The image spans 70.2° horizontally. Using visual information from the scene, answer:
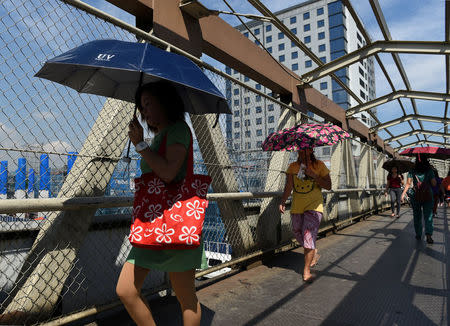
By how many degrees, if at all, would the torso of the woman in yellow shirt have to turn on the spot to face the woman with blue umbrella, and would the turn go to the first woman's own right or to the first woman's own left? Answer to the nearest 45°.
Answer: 0° — they already face them

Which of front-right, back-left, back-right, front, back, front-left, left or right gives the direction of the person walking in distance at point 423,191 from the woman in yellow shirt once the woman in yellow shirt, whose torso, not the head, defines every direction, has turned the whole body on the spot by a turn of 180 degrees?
front-right

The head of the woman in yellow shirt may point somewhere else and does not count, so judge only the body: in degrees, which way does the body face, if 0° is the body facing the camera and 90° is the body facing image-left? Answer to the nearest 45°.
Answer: approximately 0°
